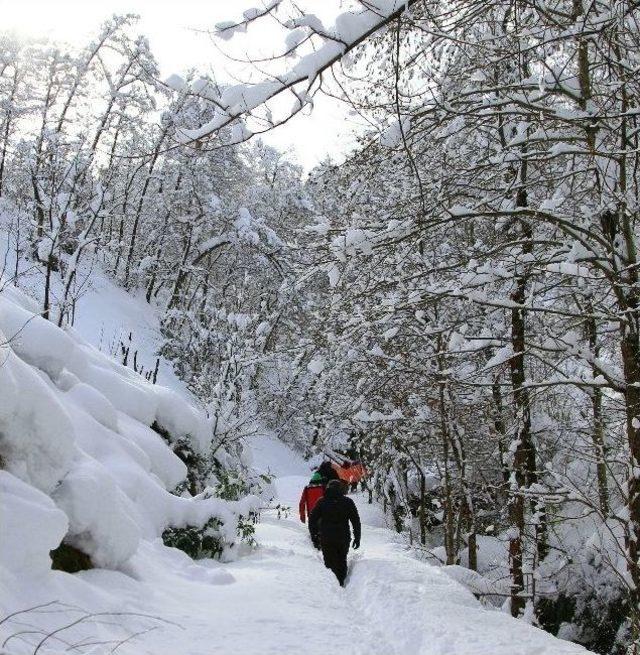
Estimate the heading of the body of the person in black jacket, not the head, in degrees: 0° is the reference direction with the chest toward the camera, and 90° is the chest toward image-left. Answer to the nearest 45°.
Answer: approximately 180°

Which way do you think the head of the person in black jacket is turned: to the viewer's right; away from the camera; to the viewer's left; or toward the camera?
away from the camera

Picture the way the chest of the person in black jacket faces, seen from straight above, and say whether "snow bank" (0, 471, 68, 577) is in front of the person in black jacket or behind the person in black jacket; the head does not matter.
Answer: behind

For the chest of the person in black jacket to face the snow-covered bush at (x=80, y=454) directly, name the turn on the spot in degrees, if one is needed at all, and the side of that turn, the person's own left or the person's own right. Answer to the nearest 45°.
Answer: approximately 135° to the person's own left
